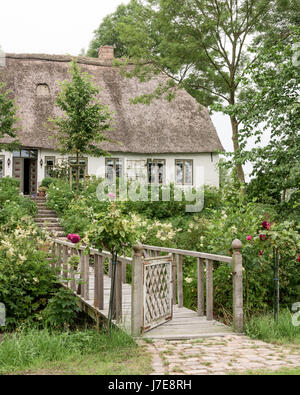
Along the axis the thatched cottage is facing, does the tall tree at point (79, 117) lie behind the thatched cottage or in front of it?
in front

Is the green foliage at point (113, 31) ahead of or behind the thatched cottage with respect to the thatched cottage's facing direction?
behind

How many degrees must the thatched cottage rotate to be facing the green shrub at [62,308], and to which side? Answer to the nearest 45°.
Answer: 0° — it already faces it

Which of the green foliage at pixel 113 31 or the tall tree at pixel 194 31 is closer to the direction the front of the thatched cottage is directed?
the tall tree

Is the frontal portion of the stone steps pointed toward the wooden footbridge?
yes

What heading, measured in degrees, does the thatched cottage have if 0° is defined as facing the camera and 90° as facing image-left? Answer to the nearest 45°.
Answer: approximately 0°

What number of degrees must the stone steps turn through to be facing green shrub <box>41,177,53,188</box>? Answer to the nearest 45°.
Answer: approximately 180°

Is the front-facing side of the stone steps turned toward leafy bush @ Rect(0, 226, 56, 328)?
yes

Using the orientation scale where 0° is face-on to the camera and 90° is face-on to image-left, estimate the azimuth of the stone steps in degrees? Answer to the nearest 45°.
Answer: approximately 0°

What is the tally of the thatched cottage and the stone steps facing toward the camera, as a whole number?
2

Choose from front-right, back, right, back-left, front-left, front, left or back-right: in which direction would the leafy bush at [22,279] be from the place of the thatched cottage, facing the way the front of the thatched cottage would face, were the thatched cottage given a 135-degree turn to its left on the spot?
back-right
